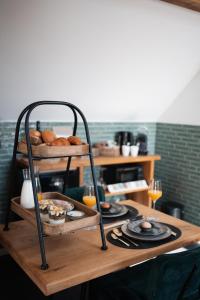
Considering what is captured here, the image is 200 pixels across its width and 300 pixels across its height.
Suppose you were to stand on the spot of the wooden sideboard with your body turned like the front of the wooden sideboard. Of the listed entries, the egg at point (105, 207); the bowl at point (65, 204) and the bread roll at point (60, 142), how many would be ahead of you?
3

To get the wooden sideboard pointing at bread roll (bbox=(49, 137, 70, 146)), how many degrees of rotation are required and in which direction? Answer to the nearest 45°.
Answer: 0° — it already faces it

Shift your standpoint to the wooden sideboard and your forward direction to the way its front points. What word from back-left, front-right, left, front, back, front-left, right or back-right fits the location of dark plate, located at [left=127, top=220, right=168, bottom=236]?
front

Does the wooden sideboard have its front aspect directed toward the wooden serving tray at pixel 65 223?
yes

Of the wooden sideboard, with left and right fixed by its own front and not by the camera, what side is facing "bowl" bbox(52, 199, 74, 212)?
front

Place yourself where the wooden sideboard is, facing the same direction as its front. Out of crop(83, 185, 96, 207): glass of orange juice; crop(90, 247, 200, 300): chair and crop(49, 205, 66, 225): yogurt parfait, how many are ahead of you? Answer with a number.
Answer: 3

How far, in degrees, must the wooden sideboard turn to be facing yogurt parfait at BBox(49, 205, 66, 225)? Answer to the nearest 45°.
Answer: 0° — it already faces it

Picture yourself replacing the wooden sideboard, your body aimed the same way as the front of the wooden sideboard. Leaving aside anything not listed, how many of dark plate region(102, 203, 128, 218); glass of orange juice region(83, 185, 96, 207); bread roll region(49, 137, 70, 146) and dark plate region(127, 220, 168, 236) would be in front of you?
4

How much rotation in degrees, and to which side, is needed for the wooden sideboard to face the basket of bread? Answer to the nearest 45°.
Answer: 0° — it already faces it

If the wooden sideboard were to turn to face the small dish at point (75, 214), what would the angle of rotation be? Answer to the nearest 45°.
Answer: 0° — it already faces it

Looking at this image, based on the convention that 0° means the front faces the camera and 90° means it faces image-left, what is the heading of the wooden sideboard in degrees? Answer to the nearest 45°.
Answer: approximately 0°

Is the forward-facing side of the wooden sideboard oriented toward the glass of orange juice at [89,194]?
yes

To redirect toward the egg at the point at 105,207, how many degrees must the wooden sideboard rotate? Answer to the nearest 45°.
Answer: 0° — it already faces it

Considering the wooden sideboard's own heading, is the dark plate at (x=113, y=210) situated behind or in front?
in front
